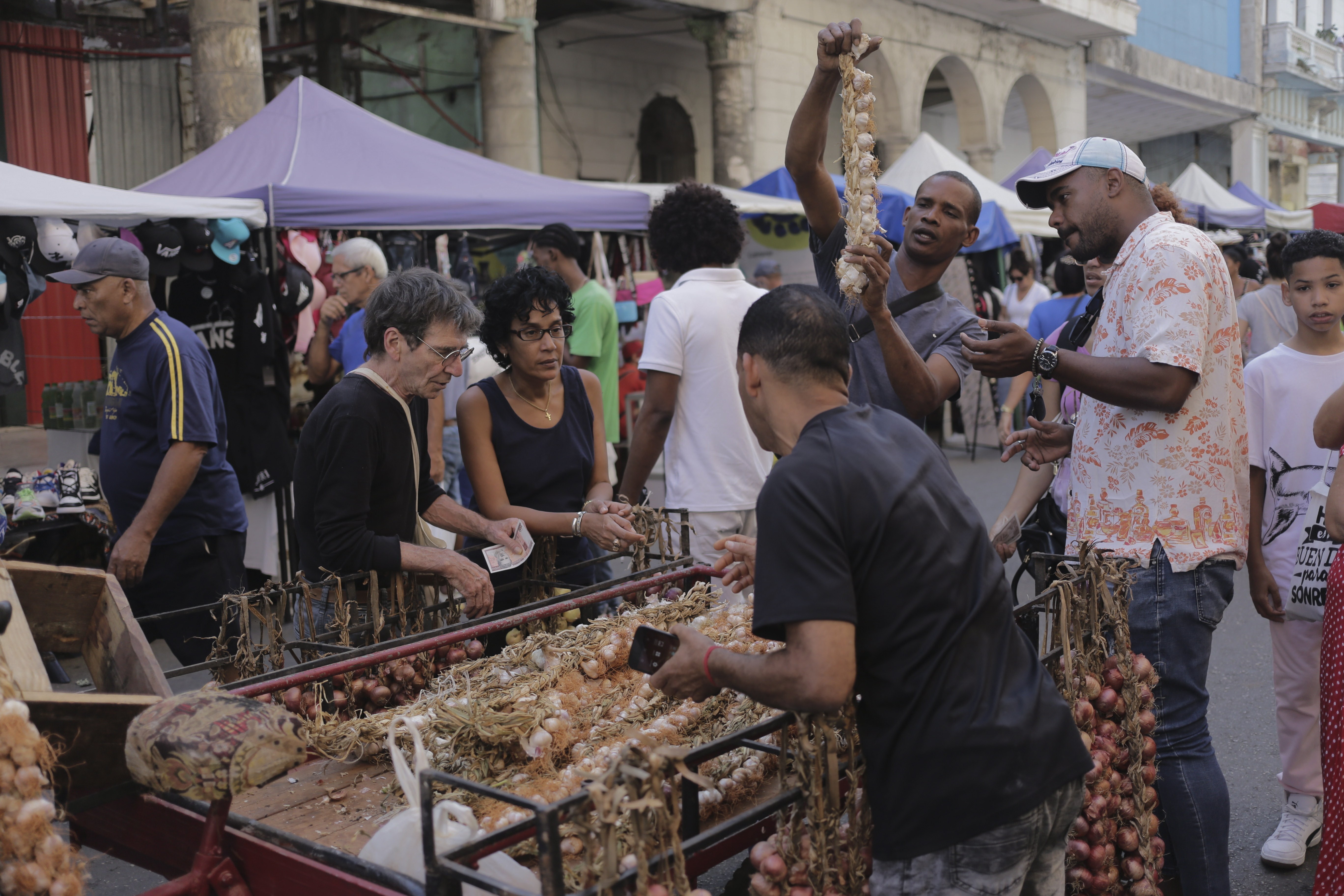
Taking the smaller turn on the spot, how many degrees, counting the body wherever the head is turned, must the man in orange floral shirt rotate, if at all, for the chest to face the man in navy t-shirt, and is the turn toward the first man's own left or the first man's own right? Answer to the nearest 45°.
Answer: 0° — they already face them

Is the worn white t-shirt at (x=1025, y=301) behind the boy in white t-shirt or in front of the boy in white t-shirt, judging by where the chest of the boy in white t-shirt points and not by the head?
behind

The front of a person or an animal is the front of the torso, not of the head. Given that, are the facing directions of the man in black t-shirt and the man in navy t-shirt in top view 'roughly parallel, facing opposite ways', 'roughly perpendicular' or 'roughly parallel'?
roughly perpendicular

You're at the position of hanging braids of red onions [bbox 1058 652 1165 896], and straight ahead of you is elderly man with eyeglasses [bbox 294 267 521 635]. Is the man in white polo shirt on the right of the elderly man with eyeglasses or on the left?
right

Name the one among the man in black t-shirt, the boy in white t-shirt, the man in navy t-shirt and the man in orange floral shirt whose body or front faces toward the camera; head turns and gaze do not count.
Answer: the boy in white t-shirt

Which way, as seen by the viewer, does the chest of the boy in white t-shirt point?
toward the camera

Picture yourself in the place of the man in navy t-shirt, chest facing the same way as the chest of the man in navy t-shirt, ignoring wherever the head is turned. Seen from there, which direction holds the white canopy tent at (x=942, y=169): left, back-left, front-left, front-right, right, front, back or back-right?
back-right

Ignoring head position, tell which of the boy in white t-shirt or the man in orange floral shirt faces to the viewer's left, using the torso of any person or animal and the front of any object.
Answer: the man in orange floral shirt

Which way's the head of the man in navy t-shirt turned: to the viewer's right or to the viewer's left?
to the viewer's left

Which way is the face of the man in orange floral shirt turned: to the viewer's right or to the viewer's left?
to the viewer's left

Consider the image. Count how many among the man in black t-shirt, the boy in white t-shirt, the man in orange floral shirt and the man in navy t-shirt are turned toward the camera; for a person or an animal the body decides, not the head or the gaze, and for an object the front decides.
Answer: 1

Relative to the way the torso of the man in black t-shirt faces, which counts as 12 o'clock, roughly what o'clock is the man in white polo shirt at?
The man in white polo shirt is roughly at 1 o'clock from the man in black t-shirt.
